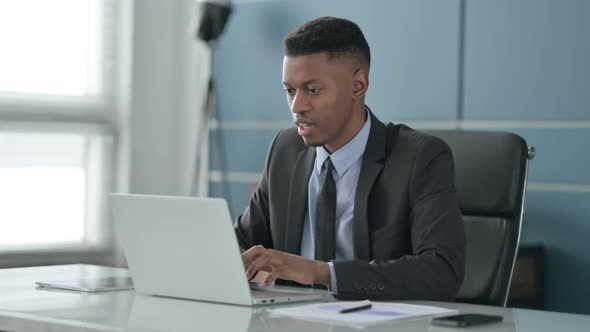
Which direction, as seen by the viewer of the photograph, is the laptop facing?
facing away from the viewer and to the right of the viewer

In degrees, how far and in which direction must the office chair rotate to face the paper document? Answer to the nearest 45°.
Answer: approximately 45° to its left

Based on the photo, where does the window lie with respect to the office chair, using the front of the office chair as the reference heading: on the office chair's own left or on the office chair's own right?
on the office chair's own right

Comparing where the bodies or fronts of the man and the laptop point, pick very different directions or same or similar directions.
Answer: very different directions

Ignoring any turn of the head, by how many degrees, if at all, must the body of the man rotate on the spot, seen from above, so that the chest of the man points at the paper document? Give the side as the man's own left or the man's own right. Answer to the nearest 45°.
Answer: approximately 45° to the man's own left

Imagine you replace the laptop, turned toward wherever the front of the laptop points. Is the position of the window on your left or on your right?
on your left
